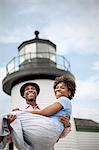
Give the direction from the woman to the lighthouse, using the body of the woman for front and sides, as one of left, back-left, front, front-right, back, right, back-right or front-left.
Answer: right

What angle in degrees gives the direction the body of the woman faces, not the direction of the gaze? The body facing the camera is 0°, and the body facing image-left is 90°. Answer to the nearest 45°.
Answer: approximately 90°
